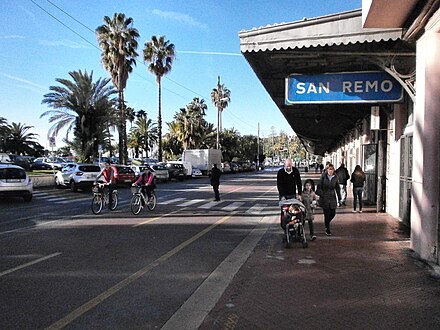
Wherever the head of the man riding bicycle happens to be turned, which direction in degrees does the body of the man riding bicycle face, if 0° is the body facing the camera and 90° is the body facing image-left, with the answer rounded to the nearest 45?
approximately 45°

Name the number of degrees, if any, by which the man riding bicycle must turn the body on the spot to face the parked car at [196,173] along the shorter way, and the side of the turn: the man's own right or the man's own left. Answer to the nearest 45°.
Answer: approximately 135° to the man's own right

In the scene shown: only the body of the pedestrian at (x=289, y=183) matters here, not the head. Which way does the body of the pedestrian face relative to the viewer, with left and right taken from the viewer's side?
facing the viewer

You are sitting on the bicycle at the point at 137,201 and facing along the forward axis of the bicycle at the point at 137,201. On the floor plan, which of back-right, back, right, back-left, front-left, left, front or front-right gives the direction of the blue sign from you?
left

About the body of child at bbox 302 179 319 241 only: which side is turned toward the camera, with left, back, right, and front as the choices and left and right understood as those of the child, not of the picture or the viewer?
front

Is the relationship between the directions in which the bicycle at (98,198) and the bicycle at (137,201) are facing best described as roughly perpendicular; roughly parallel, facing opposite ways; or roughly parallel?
roughly parallel

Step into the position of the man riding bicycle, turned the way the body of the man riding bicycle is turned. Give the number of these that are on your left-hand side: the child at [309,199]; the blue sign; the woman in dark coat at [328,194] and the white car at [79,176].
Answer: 3

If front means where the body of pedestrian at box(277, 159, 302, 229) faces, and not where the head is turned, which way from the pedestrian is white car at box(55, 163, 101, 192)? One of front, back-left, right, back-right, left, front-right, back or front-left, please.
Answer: back-right

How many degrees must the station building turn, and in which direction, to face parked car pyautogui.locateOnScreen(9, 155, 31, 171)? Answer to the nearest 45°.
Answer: approximately 45° to its right

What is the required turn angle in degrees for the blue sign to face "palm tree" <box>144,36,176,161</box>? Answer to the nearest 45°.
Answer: approximately 135° to its right
